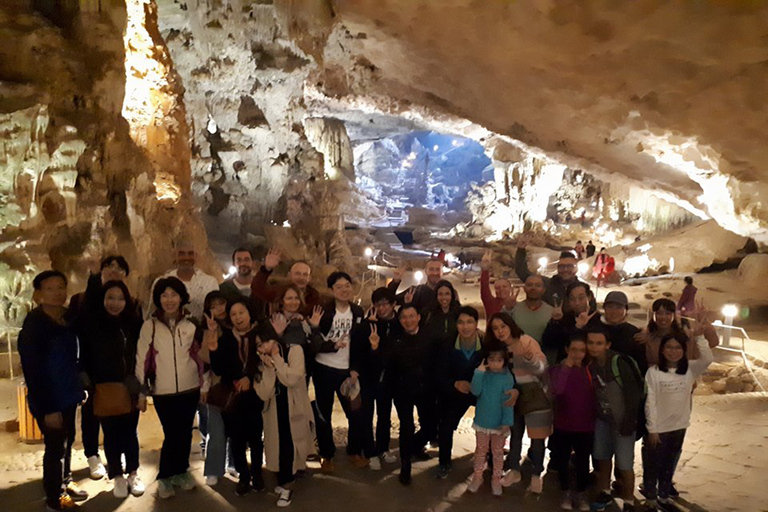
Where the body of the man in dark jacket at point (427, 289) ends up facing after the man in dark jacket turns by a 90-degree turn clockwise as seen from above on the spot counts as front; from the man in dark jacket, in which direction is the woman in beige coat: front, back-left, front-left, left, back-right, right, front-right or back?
front-left

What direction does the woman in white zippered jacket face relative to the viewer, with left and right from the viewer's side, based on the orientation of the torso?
facing the viewer

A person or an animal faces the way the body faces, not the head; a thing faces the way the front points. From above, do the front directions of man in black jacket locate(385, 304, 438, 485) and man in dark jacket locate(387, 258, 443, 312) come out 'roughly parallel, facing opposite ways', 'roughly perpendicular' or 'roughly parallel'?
roughly parallel

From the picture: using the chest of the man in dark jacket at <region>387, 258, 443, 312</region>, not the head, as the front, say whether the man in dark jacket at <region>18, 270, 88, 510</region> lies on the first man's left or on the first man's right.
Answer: on the first man's right

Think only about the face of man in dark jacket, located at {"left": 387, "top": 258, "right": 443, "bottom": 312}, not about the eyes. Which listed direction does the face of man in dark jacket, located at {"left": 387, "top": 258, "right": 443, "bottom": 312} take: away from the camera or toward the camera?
toward the camera

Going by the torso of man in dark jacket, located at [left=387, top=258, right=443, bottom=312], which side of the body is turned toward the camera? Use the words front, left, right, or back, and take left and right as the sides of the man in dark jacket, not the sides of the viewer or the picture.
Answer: front

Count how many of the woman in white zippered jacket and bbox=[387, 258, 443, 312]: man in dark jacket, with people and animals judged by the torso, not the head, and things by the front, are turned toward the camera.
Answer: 2

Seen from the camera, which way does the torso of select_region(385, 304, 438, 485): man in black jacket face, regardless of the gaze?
toward the camera

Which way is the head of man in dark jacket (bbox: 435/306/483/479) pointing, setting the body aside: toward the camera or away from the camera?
toward the camera

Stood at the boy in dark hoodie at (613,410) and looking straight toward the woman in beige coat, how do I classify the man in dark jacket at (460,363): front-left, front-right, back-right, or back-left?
front-right
